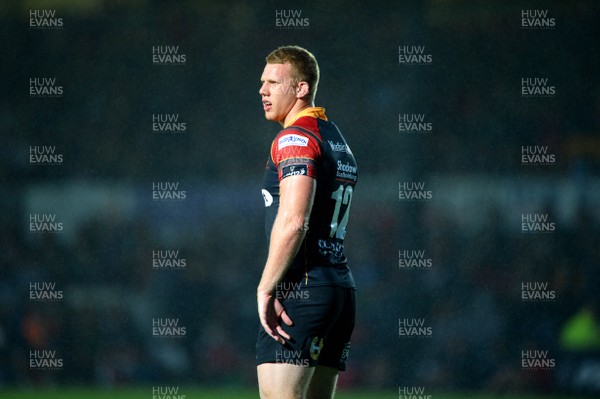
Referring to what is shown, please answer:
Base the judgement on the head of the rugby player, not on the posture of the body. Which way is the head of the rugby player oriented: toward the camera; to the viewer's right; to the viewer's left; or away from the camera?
to the viewer's left

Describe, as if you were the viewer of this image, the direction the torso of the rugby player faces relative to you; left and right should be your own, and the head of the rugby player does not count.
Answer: facing away from the viewer and to the left of the viewer
